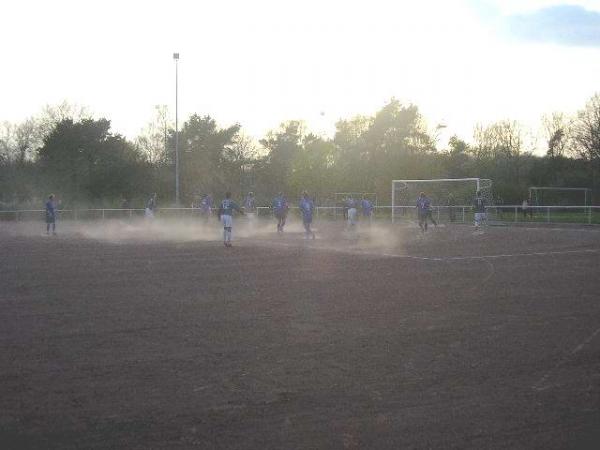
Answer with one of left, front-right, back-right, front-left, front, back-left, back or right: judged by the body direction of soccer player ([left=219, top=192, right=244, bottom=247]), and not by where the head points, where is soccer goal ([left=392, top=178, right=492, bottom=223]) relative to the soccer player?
front-right

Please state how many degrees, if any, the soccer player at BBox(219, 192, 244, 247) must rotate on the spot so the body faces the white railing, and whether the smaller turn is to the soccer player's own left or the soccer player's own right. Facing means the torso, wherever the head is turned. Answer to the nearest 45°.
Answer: approximately 45° to the soccer player's own right

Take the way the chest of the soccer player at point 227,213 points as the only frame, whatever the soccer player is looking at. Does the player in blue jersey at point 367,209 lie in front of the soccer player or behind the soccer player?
in front

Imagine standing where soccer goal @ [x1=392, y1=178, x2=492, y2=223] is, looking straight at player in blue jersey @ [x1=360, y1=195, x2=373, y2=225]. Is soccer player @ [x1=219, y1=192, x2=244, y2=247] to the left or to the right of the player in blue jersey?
left

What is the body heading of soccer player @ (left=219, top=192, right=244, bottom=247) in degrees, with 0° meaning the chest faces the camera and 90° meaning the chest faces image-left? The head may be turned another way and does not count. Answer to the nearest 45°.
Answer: approximately 180°
